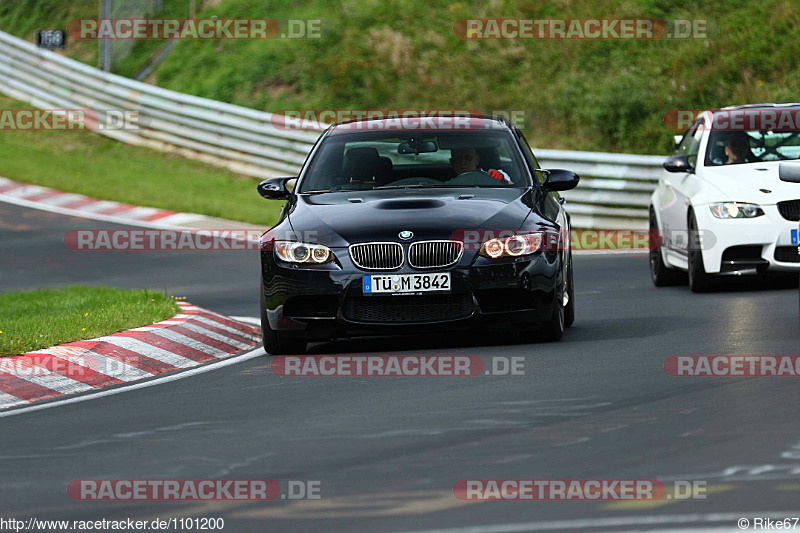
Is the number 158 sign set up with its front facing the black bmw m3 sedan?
yes

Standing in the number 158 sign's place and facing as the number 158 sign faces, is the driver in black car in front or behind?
in front

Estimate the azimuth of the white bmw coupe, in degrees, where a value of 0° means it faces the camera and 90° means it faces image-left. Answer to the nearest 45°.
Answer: approximately 0°

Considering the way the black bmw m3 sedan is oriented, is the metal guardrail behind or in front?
behind

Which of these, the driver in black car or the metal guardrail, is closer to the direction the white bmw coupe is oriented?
the driver in black car

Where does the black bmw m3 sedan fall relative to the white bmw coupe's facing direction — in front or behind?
in front

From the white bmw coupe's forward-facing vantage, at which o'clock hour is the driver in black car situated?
The driver in black car is roughly at 1 o'clock from the white bmw coupe.

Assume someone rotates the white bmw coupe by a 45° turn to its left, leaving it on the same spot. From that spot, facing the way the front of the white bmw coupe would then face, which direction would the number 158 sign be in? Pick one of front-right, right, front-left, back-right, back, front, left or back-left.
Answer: back

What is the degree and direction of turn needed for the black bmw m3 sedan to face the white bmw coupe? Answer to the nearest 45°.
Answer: approximately 135° to its left
